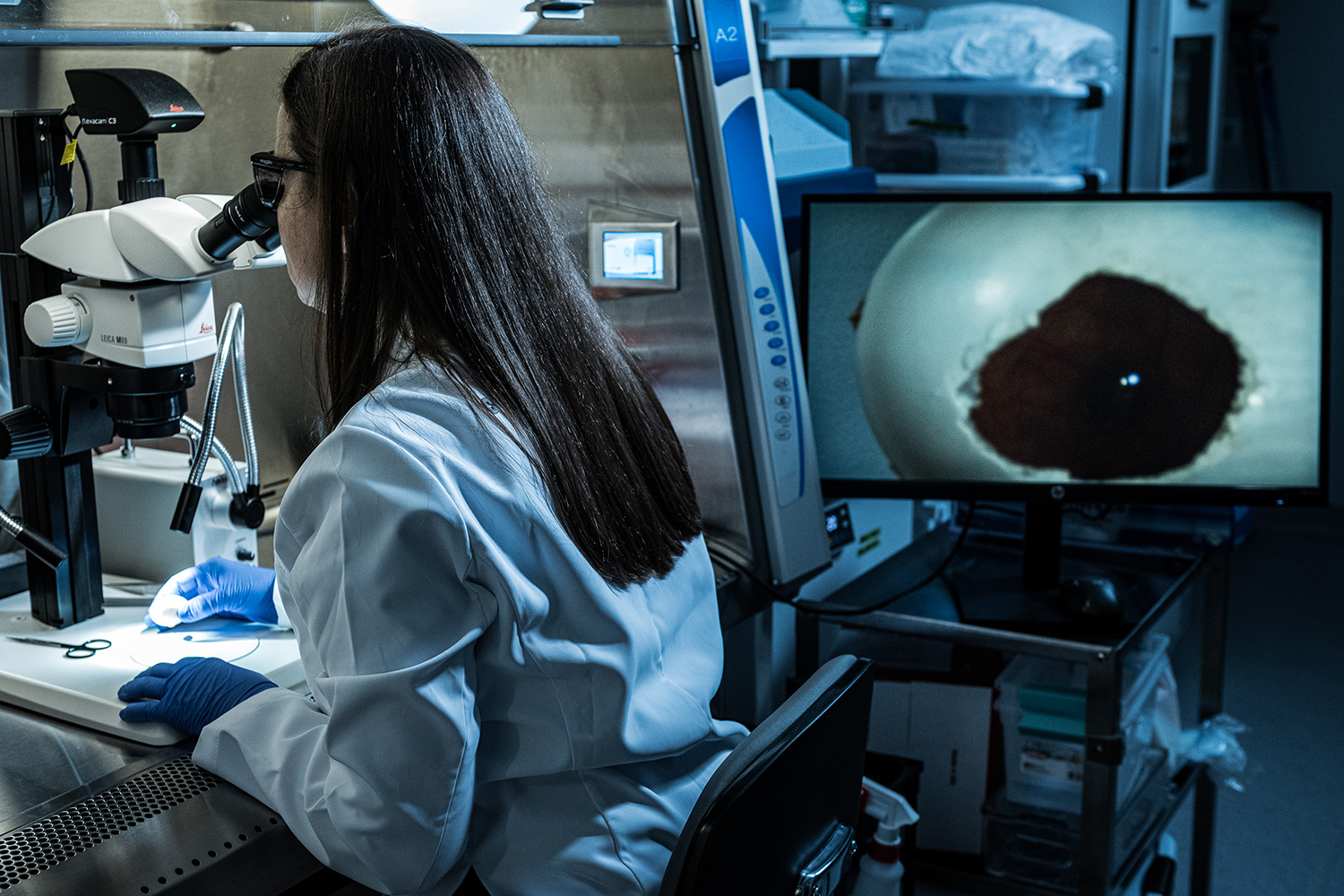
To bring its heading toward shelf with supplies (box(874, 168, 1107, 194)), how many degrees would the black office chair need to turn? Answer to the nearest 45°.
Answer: approximately 45° to its right

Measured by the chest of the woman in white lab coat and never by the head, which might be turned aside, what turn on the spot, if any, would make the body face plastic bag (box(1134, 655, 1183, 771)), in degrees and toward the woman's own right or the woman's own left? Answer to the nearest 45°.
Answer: approximately 90° to the woman's own right

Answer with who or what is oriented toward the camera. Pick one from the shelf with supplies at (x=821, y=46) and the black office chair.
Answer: the shelf with supplies

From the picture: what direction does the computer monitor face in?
toward the camera

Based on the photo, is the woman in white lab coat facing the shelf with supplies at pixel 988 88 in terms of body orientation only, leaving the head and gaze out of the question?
no

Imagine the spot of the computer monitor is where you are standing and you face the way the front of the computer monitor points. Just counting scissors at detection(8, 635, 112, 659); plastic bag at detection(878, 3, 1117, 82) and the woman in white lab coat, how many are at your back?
1

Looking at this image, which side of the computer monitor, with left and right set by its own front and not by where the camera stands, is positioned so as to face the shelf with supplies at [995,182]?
back

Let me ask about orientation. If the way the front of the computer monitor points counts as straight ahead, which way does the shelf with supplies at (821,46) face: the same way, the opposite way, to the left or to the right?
the same way

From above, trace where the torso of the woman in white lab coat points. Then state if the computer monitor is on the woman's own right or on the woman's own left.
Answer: on the woman's own right

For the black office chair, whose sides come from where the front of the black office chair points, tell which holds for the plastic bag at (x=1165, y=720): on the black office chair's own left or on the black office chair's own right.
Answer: on the black office chair's own right

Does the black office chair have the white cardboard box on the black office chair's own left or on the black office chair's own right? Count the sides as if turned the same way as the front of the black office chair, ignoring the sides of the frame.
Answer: on the black office chair's own right

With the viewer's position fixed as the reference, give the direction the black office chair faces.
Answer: facing away from the viewer and to the left of the viewer

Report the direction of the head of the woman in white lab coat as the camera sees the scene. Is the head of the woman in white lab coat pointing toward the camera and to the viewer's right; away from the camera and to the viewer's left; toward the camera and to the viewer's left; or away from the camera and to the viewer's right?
away from the camera and to the viewer's left
